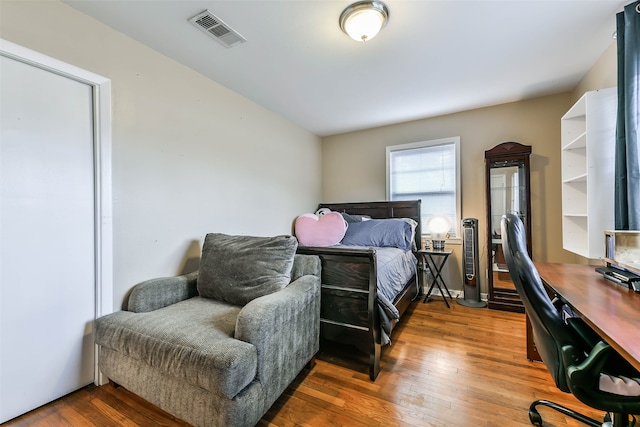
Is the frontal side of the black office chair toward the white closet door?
no

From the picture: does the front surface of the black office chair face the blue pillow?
no

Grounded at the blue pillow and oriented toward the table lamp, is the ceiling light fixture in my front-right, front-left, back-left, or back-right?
back-right

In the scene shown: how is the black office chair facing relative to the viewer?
to the viewer's right

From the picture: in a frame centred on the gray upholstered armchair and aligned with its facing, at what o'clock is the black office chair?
The black office chair is roughly at 9 o'clock from the gray upholstered armchair.

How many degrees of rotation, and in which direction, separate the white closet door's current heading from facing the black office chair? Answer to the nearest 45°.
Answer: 0° — it already faces it

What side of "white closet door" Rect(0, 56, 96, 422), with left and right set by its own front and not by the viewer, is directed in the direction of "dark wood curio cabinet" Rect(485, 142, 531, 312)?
front

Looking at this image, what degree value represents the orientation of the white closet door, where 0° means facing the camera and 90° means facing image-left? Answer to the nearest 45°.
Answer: approximately 315°

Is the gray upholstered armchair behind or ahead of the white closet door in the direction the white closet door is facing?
ahead

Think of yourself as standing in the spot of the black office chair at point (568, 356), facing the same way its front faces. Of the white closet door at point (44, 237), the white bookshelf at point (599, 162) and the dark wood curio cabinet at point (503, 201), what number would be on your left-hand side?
2

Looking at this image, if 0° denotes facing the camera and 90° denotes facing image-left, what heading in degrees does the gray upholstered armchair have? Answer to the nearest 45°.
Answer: approximately 45°

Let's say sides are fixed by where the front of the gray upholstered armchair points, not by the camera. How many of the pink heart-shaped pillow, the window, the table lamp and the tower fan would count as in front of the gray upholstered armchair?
0

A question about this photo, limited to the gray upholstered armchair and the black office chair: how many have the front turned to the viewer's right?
1

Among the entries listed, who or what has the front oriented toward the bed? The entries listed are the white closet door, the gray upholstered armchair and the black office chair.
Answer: the white closet door

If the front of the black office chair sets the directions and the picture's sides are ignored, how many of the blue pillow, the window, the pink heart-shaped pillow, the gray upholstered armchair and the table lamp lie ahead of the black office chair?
0

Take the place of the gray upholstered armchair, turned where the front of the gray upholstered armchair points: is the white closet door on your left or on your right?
on your right

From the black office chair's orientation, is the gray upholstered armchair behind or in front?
behind

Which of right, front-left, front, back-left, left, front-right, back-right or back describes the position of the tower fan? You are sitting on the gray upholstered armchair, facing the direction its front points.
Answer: back-left

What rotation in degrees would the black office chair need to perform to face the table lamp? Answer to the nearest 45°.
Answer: approximately 135° to its left

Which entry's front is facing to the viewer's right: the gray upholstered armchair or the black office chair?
the black office chair
